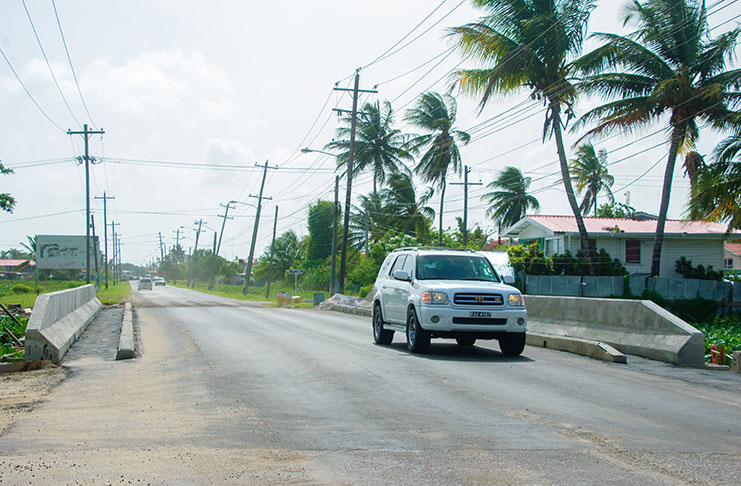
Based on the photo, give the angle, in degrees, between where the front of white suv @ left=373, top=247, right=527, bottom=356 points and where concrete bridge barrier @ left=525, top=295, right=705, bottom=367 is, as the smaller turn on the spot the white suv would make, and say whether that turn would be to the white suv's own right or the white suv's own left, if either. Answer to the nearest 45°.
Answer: approximately 45° to the white suv's own left

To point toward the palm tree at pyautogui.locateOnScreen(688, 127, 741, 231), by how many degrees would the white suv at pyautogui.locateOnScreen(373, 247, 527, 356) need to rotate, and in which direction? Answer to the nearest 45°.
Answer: approximately 90° to its left

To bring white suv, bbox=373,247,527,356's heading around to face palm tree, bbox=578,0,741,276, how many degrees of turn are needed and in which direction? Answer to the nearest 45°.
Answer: approximately 90° to its left

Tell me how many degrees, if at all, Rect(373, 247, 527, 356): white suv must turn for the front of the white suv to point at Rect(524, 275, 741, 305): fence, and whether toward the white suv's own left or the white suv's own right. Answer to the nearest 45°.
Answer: approximately 90° to the white suv's own left

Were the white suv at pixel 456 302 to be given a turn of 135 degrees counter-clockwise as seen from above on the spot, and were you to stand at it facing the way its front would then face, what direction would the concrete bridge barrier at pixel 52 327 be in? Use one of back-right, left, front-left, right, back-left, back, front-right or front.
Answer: left

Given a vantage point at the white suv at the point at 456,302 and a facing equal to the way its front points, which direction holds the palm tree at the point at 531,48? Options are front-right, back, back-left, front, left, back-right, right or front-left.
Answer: back-left

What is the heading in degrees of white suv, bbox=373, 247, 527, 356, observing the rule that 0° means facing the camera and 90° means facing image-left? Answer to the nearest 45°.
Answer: approximately 315°
